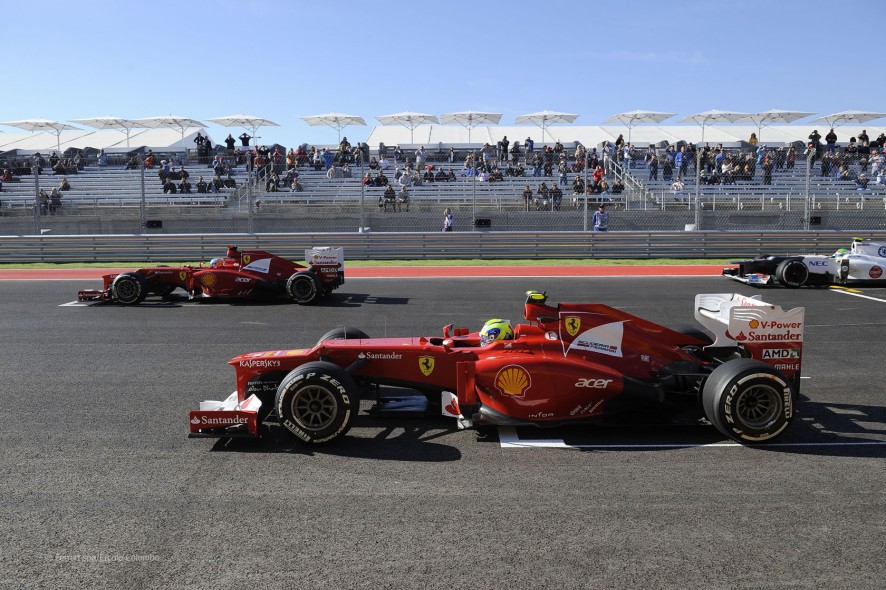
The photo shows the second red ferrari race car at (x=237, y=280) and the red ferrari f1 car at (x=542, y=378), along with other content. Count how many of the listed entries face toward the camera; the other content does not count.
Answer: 0

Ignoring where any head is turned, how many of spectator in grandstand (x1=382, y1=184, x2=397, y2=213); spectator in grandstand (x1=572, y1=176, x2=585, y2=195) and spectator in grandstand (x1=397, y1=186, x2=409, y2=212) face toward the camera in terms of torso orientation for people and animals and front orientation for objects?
3

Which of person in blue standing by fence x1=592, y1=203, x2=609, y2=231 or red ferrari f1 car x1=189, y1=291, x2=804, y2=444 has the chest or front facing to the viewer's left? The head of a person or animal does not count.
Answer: the red ferrari f1 car

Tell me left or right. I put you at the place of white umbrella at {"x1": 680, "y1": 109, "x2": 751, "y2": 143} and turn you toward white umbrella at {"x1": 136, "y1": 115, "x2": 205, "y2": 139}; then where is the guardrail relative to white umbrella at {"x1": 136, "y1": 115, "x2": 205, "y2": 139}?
left

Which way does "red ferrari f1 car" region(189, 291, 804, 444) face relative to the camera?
to the viewer's left

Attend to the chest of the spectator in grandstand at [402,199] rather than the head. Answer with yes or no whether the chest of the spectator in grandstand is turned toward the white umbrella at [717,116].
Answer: no

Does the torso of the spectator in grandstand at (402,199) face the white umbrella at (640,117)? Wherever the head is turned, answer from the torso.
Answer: no

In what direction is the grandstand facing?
toward the camera

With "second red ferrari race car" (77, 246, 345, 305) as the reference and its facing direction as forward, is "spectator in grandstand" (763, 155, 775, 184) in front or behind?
behind

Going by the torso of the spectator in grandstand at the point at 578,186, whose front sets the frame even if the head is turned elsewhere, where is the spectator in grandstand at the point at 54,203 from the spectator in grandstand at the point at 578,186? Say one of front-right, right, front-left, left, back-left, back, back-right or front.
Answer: right

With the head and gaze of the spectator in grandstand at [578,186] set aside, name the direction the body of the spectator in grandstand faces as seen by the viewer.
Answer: toward the camera

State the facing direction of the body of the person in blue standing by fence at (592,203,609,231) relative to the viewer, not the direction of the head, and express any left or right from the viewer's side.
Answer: facing the viewer

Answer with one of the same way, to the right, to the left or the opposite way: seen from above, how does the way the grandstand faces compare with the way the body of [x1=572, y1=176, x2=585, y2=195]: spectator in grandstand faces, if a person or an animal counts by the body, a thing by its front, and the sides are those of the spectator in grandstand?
the same way

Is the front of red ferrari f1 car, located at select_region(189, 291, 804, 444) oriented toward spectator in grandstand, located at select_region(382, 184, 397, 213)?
no

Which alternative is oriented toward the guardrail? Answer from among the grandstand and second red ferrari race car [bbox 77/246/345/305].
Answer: the grandstand

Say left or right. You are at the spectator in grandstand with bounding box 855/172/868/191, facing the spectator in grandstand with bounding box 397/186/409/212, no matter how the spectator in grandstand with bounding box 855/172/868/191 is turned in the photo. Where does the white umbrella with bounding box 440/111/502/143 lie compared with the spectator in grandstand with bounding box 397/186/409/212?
right

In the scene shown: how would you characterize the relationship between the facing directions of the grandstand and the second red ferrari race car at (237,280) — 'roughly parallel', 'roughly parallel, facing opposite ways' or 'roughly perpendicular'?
roughly perpendicular

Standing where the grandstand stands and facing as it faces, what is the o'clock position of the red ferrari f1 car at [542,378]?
The red ferrari f1 car is roughly at 12 o'clock from the grandstand.

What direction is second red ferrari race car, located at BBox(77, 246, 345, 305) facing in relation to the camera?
to the viewer's left
